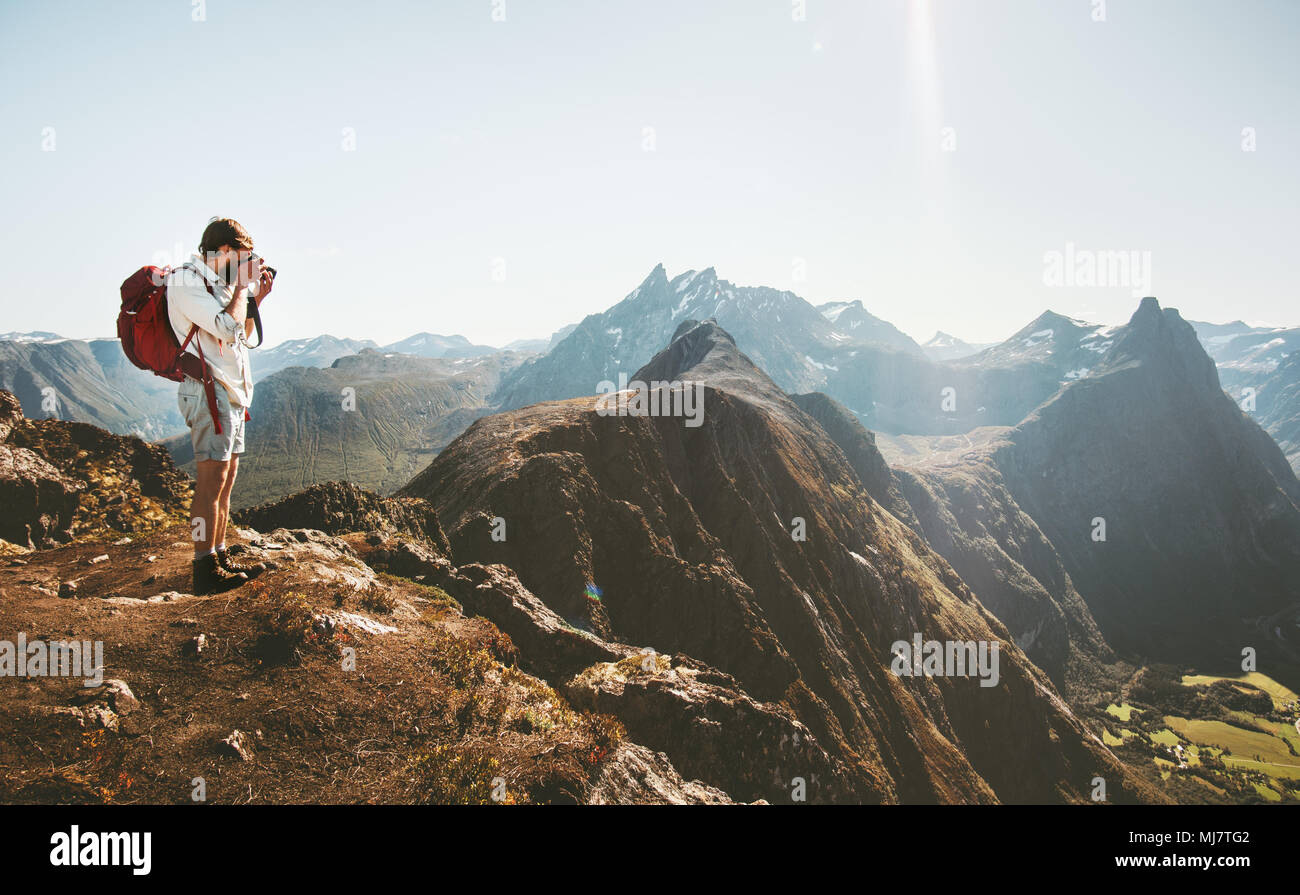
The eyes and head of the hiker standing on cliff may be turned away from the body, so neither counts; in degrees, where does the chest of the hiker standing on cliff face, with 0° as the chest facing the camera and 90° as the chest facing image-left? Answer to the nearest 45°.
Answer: approximately 270°
